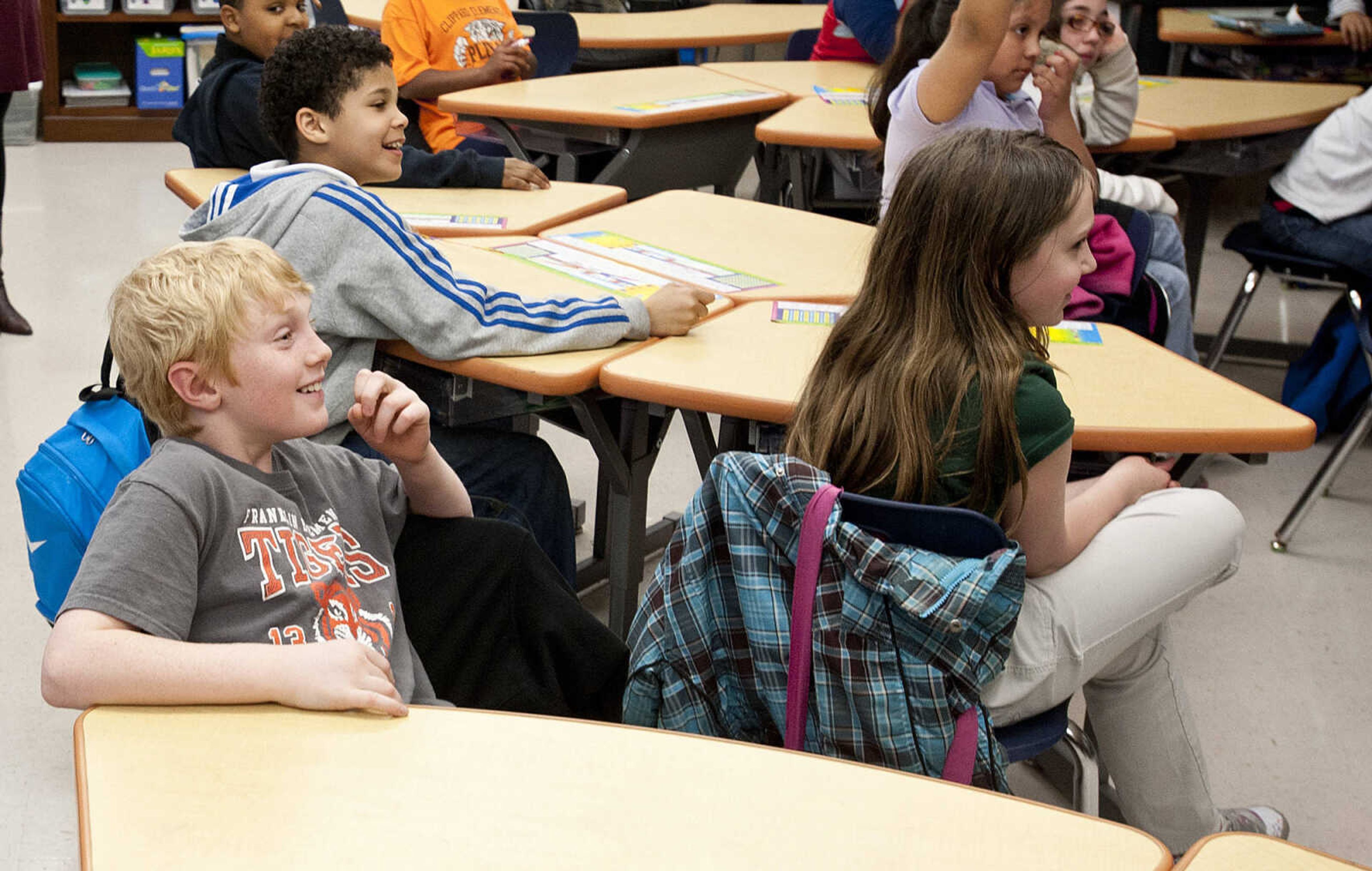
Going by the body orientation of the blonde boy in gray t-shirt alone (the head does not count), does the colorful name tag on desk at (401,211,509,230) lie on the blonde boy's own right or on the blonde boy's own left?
on the blonde boy's own left

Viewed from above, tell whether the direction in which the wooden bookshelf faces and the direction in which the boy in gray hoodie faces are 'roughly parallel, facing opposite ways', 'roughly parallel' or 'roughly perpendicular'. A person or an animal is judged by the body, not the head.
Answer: roughly perpendicular

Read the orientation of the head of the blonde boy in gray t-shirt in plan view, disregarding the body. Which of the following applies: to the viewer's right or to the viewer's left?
to the viewer's right

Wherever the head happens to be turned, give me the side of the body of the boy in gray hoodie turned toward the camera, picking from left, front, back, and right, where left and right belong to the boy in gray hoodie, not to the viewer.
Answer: right

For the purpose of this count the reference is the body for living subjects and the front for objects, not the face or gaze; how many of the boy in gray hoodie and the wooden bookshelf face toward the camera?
1

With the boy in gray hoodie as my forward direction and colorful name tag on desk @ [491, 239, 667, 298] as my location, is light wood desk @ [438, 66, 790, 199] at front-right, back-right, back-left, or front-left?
back-right

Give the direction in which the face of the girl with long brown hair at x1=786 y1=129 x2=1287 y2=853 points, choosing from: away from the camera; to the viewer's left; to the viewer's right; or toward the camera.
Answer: to the viewer's right

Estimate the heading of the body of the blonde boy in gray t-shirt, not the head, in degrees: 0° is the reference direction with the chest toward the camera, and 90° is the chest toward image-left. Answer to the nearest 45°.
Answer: approximately 315°

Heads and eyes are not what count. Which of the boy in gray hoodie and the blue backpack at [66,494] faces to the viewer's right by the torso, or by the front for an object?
the boy in gray hoodie

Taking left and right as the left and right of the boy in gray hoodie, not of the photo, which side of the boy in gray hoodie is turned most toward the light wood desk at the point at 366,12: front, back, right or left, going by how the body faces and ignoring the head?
left
